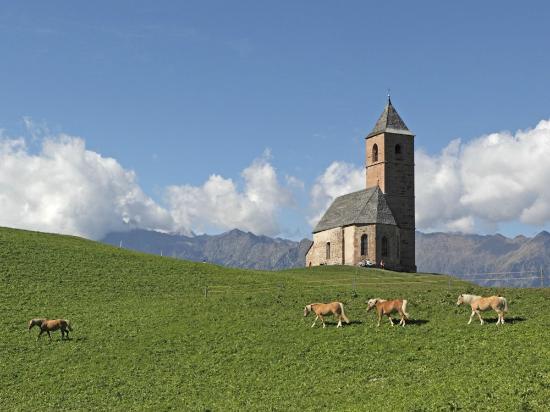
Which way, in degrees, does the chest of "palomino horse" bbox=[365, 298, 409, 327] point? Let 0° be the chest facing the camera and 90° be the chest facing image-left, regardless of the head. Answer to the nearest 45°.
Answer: approximately 90°

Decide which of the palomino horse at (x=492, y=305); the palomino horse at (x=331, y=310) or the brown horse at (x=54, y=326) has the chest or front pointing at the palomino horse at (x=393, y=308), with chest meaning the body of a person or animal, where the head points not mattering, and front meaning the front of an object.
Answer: the palomino horse at (x=492, y=305)

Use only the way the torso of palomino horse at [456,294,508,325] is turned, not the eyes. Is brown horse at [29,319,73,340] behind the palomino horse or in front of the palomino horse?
in front

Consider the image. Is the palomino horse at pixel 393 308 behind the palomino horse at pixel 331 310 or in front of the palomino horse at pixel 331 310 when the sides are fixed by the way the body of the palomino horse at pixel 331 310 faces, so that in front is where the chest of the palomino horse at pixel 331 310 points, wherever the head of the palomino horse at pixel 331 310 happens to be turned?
behind

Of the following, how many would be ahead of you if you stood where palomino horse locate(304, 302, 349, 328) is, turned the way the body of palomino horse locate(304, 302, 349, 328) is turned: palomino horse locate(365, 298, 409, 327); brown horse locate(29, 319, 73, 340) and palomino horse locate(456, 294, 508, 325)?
1

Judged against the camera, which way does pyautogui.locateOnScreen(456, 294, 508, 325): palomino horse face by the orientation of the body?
to the viewer's left

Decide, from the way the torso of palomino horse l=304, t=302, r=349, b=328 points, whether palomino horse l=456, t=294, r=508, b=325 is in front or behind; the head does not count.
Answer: behind

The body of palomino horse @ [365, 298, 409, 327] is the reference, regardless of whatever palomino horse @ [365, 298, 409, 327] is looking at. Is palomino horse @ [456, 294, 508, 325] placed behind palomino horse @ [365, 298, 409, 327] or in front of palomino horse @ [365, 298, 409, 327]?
behind

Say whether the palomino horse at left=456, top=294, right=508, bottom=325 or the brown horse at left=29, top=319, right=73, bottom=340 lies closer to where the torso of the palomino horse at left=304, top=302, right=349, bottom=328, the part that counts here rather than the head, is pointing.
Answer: the brown horse

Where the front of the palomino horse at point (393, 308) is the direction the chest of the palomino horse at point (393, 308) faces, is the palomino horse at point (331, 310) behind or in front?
in front

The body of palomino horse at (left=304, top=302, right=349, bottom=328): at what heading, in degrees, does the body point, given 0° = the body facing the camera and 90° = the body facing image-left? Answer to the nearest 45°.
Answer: approximately 90°

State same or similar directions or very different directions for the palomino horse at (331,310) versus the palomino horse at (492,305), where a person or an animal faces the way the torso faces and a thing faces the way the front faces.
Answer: same or similar directions

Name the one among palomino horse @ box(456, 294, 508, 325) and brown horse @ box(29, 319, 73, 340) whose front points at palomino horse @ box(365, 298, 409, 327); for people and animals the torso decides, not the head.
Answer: palomino horse @ box(456, 294, 508, 325)

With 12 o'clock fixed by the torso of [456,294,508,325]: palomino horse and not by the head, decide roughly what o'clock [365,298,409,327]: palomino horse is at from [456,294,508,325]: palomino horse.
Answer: [365,298,409,327]: palomino horse is roughly at 12 o'clock from [456,294,508,325]: palomino horse.
